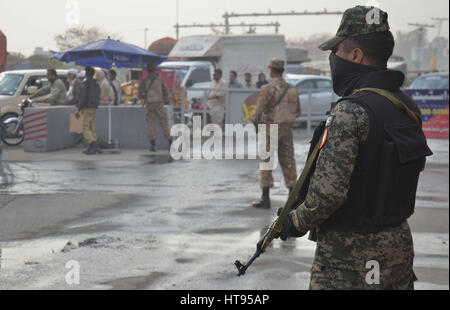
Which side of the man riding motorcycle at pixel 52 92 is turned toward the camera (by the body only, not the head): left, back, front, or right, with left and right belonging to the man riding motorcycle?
left

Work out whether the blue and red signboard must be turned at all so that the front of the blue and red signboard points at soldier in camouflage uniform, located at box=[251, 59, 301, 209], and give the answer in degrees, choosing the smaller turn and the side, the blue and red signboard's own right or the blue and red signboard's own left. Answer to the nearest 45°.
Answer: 0° — it already faces them

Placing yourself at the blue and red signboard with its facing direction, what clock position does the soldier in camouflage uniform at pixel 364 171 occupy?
The soldier in camouflage uniform is roughly at 12 o'clock from the blue and red signboard.

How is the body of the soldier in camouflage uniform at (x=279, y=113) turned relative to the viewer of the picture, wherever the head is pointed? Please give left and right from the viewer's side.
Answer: facing away from the viewer and to the left of the viewer
